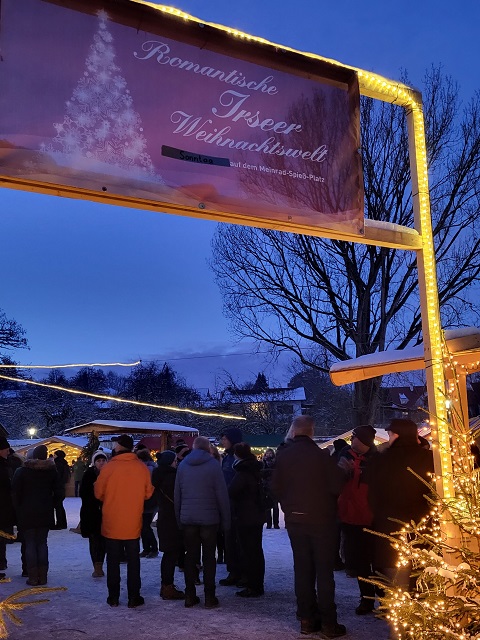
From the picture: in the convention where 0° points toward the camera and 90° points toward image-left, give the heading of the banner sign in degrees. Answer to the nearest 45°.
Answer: approximately 315°

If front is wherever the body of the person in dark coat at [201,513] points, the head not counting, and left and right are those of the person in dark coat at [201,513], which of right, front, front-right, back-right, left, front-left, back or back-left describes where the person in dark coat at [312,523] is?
back-right

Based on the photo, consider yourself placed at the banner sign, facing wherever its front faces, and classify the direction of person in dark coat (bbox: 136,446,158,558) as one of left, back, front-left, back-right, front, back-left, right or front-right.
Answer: back-left

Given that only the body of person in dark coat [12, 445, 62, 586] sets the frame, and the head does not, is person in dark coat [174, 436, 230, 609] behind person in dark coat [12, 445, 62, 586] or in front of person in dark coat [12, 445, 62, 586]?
behind

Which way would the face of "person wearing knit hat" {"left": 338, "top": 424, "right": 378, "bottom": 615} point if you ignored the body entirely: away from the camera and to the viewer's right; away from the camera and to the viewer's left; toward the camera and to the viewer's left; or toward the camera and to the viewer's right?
toward the camera and to the viewer's left

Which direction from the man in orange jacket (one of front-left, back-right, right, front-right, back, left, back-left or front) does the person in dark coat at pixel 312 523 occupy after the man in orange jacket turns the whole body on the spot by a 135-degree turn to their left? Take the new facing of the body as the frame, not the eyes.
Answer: left

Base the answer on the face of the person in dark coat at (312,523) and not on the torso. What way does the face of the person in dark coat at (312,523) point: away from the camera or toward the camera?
away from the camera

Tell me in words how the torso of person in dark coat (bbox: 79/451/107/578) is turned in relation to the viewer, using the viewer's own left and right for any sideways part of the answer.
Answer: facing the viewer and to the right of the viewer

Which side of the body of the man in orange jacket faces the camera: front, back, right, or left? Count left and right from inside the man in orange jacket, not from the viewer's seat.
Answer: back
